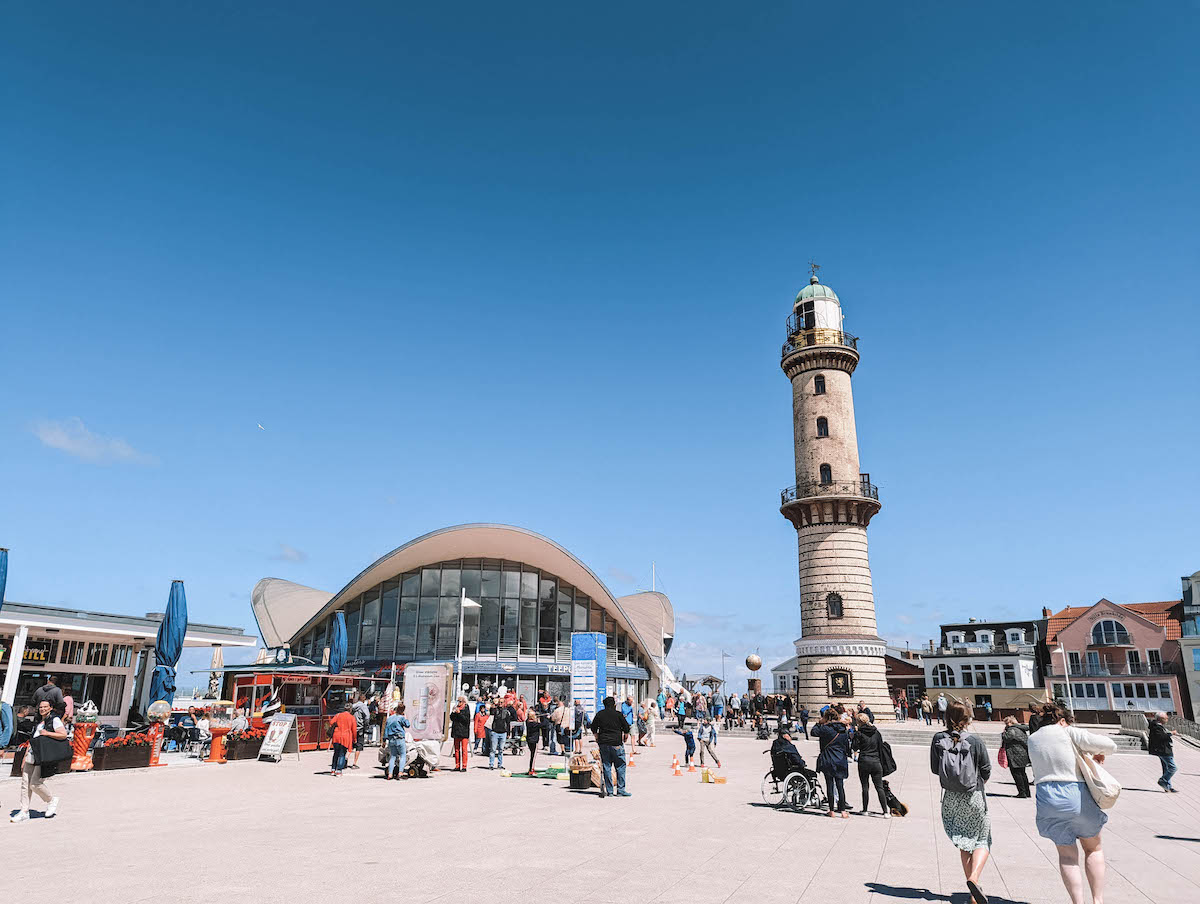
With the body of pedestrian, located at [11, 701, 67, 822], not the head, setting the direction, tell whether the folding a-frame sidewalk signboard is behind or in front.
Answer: behind

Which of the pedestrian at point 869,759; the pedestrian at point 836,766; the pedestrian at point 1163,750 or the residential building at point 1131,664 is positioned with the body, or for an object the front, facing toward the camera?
the residential building

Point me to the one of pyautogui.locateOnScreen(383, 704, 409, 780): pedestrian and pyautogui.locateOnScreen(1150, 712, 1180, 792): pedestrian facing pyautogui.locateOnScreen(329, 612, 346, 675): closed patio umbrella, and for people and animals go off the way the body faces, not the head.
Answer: pyautogui.locateOnScreen(383, 704, 409, 780): pedestrian

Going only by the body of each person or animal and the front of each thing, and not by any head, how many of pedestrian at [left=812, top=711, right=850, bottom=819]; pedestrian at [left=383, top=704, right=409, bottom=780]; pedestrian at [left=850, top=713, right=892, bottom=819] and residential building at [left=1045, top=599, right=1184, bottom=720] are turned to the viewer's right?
0

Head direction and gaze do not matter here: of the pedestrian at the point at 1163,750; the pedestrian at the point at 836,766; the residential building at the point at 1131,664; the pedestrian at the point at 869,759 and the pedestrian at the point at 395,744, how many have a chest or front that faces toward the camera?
1

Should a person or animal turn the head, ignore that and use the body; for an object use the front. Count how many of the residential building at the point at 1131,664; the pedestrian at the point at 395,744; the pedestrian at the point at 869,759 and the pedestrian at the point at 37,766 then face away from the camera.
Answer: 2

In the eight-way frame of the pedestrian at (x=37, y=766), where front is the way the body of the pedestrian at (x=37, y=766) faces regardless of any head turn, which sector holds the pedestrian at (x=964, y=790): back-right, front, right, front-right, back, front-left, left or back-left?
left

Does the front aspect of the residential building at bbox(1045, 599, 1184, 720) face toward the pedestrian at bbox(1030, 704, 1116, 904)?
yes

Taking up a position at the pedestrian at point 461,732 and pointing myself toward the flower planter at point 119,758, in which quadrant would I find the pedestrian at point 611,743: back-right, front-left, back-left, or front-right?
back-left

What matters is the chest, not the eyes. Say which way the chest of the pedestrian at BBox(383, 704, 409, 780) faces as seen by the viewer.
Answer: away from the camera

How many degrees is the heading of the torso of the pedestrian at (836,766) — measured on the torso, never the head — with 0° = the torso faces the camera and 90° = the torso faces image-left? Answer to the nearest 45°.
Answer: approximately 135°

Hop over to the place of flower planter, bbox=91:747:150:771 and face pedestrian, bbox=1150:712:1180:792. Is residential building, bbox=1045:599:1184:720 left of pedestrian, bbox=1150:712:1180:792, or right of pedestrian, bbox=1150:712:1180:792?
left

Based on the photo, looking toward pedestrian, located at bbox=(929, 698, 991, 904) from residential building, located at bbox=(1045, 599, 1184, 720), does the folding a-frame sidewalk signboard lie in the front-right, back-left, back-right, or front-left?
front-right

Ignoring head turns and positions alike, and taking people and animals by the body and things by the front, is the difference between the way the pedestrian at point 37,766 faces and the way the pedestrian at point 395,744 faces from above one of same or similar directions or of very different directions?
very different directions

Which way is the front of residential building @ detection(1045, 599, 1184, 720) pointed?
toward the camera

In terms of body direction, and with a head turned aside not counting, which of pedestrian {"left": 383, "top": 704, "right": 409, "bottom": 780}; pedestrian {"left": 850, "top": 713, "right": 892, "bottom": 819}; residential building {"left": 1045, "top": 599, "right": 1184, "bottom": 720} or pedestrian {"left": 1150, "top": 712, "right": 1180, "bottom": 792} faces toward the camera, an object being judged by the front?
the residential building

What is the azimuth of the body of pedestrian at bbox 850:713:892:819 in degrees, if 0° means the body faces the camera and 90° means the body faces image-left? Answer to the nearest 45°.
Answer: approximately 180°

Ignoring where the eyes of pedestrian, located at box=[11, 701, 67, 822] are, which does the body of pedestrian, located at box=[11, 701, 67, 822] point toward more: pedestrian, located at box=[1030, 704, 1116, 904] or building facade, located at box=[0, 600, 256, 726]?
the pedestrian

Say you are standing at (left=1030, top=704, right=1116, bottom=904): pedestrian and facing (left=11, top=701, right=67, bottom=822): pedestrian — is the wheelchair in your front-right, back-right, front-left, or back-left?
front-right
